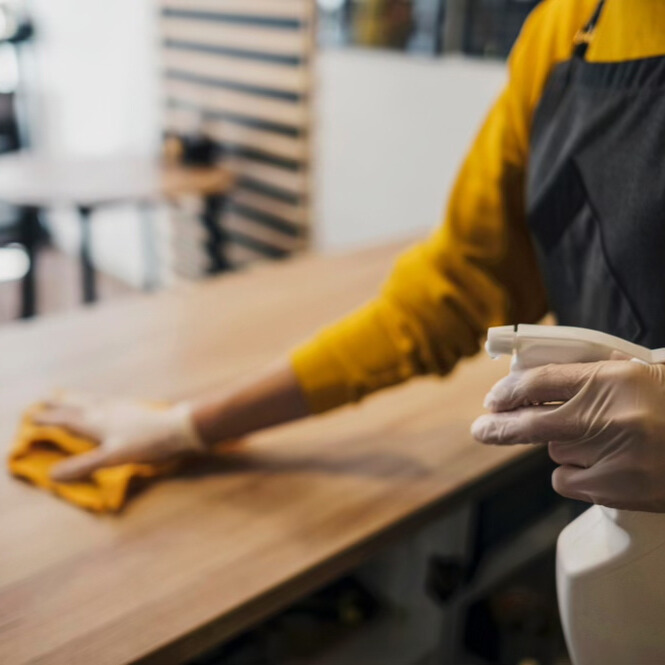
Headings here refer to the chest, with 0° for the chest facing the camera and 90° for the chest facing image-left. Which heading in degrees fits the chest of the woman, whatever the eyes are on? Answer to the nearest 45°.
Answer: approximately 45°

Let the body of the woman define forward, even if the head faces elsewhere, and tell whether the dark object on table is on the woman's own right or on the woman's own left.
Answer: on the woman's own right

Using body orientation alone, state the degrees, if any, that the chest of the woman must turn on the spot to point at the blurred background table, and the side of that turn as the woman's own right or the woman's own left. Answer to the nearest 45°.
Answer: approximately 90° to the woman's own right
